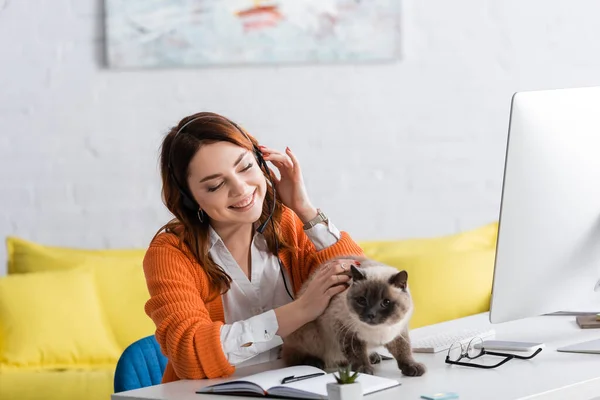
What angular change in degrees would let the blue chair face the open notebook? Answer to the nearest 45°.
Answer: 0° — it already faces it

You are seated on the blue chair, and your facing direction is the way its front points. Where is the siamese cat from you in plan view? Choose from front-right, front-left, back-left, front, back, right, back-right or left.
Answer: front

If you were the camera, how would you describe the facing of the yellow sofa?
facing the viewer

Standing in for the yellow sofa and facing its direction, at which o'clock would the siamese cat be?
The siamese cat is roughly at 11 o'clock from the yellow sofa.

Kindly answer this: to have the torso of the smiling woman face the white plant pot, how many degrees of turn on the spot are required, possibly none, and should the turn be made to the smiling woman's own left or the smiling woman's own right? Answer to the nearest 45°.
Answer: approximately 45° to the smiling woman's own right

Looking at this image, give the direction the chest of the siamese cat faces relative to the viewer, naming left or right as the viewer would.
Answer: facing the viewer and to the right of the viewer

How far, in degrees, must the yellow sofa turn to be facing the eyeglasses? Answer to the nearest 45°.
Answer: approximately 45° to its left

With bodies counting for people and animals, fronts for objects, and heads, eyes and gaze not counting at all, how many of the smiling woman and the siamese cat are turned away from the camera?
0

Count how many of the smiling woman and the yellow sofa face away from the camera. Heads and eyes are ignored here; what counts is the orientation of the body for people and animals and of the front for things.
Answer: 0

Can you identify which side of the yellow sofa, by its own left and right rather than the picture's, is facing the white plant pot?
front

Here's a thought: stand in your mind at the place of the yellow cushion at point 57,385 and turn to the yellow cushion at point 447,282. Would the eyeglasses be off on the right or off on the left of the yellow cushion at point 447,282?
right

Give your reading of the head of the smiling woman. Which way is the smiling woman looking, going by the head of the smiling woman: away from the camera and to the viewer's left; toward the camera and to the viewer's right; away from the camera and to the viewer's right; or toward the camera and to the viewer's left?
toward the camera and to the viewer's right
